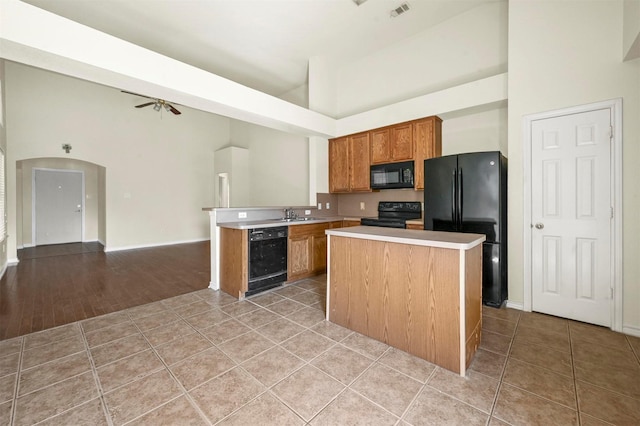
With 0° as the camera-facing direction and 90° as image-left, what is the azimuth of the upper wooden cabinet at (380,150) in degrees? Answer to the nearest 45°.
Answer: approximately 45°

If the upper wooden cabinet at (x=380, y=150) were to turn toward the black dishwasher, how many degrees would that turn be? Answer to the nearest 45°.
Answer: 0° — it already faces it

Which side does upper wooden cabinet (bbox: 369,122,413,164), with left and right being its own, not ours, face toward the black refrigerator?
left

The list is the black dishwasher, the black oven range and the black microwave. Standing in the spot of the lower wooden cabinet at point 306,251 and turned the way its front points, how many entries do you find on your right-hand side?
1

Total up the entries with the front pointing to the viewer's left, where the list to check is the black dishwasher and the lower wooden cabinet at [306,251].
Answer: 0

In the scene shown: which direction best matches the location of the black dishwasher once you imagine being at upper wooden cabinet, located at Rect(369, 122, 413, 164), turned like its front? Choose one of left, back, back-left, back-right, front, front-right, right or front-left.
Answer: front

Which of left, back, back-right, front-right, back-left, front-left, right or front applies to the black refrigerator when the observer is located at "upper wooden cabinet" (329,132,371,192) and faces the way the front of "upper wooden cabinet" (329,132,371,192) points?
left

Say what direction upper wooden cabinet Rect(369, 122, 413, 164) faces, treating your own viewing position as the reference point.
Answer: facing the viewer and to the left of the viewer

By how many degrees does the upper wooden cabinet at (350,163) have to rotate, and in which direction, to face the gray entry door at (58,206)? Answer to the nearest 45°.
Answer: approximately 45° to its right

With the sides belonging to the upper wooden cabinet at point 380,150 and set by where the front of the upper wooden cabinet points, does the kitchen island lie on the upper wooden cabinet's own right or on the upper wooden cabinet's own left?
on the upper wooden cabinet's own left

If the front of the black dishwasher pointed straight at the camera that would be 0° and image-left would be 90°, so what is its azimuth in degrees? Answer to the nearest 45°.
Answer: approximately 315°

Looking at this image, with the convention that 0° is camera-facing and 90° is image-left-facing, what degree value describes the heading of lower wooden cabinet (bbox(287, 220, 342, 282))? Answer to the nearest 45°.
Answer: approximately 315°

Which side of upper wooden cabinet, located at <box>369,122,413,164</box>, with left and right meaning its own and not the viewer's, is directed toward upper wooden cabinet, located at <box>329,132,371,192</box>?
right
